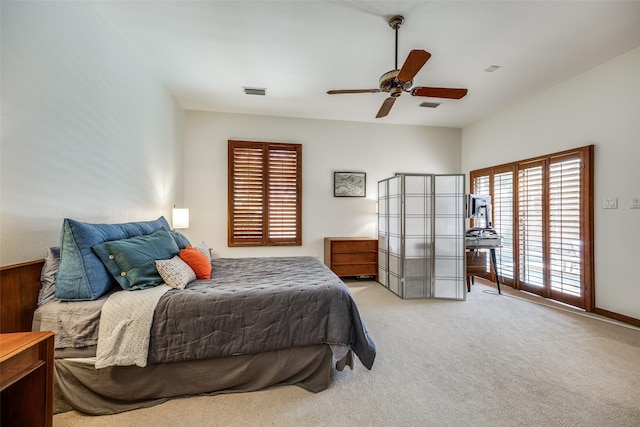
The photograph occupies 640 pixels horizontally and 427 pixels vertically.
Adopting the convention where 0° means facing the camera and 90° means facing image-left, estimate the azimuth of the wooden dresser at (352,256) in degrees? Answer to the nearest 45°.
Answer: approximately 0°

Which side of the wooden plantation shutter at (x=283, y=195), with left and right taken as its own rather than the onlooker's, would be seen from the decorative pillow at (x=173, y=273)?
front

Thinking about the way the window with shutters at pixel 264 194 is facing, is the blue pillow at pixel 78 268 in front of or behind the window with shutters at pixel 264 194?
in front

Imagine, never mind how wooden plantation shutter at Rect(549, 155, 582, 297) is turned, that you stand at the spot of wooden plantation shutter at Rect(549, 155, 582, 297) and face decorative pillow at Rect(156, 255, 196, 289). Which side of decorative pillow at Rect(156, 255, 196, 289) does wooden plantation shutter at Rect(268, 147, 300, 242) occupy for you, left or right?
right

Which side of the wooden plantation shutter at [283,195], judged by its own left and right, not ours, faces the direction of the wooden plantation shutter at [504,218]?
left

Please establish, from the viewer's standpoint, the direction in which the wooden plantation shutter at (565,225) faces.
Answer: facing the viewer and to the left of the viewer

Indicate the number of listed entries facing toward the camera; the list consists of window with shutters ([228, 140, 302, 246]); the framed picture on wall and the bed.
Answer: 2

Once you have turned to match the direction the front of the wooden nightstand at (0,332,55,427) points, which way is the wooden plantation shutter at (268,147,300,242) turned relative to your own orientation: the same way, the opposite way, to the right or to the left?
to the right

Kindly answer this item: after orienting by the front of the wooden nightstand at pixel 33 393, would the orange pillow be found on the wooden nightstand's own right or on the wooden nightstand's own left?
on the wooden nightstand's own left

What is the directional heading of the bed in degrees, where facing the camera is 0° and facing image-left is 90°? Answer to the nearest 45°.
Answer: approximately 270°

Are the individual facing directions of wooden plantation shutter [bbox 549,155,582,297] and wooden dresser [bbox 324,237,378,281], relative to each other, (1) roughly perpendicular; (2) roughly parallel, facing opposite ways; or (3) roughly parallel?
roughly perpendicular

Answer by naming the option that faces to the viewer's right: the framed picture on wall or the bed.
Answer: the bed

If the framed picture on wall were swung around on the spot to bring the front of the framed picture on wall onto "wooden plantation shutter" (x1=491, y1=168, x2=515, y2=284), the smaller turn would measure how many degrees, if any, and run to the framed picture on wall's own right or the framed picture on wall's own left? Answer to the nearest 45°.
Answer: approximately 90° to the framed picture on wall's own left

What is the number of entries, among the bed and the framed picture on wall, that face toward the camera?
1
